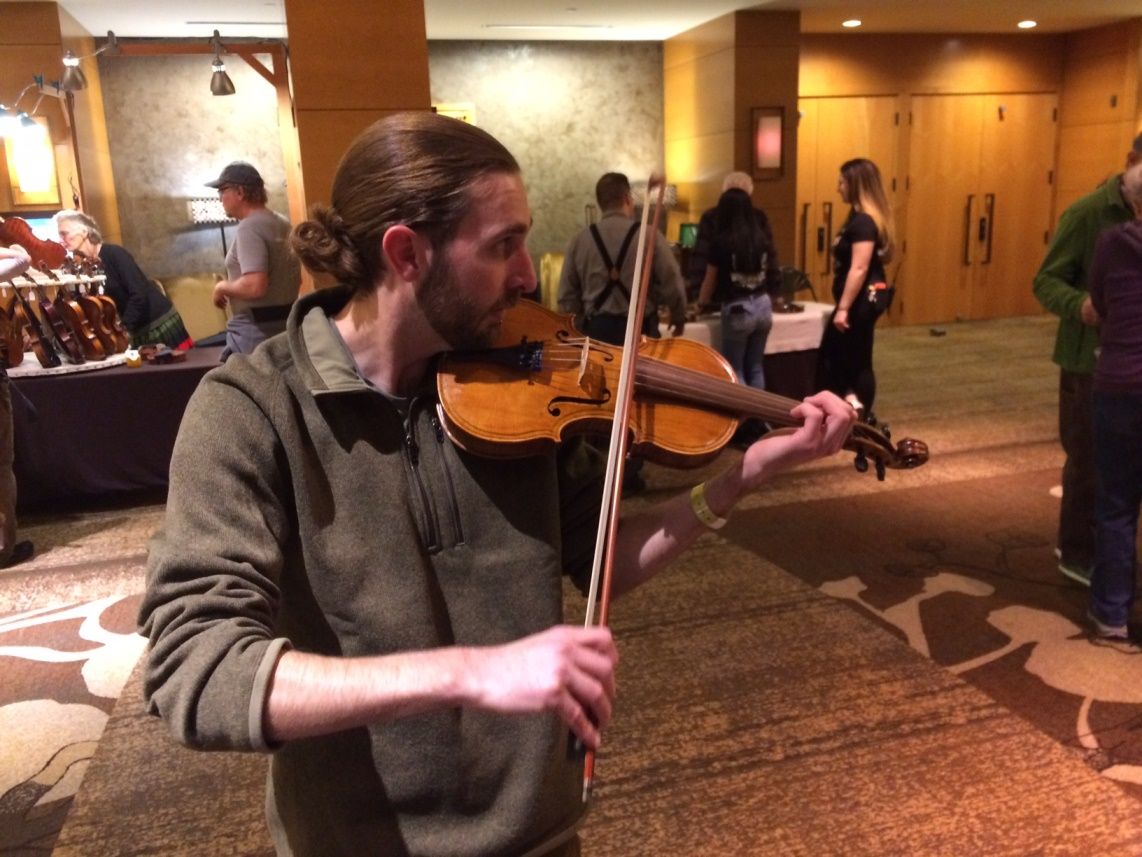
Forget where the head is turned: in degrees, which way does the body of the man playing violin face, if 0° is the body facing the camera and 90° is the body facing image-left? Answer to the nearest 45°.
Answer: approximately 315°

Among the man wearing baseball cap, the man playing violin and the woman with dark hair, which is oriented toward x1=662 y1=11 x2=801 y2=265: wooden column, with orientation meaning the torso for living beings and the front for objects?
the woman with dark hair

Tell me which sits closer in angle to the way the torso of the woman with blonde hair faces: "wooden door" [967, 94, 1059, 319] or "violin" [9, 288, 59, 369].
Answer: the violin

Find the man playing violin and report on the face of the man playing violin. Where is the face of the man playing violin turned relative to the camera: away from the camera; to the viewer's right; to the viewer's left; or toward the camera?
to the viewer's right

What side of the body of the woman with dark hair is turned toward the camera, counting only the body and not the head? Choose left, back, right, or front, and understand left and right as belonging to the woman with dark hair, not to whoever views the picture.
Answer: back

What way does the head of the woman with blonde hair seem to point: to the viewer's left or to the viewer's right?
to the viewer's left

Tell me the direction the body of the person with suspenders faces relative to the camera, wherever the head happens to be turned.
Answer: away from the camera

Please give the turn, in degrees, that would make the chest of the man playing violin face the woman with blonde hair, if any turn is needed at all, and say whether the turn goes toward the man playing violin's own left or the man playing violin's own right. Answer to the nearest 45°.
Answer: approximately 90° to the man playing violin's own left

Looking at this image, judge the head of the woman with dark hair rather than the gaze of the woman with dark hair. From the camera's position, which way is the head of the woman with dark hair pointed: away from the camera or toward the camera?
away from the camera

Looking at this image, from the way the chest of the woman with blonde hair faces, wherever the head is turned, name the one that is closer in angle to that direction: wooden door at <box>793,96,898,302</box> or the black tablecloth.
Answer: the black tablecloth
